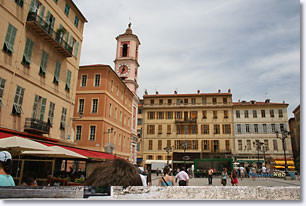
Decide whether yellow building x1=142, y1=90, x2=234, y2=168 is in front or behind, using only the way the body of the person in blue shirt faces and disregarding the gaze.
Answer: in front

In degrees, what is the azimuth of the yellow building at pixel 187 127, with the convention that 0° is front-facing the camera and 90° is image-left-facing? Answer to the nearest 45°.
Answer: approximately 0°

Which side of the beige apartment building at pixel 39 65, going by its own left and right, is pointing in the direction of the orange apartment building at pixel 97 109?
left

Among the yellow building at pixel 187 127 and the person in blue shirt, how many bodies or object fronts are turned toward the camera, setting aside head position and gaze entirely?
1

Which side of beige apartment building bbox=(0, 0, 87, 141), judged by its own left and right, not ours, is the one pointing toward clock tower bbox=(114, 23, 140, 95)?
left

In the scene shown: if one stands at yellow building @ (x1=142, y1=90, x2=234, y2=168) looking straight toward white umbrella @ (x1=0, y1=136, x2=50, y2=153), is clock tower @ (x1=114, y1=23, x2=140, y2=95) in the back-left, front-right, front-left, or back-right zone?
front-right

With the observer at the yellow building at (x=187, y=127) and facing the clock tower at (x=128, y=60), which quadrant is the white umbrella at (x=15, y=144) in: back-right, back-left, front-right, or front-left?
front-left

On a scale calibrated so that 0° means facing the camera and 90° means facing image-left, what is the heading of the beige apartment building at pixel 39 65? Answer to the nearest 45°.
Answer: approximately 315°

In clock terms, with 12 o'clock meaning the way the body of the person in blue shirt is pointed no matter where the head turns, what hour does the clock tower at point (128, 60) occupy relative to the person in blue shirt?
The clock tower is roughly at 1 o'clock from the person in blue shirt.

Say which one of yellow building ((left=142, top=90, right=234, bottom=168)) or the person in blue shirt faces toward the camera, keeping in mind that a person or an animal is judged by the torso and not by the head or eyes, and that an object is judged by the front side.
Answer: the yellow building

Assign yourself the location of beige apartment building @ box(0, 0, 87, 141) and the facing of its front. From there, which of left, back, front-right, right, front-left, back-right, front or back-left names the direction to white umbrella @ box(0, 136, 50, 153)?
front-right
